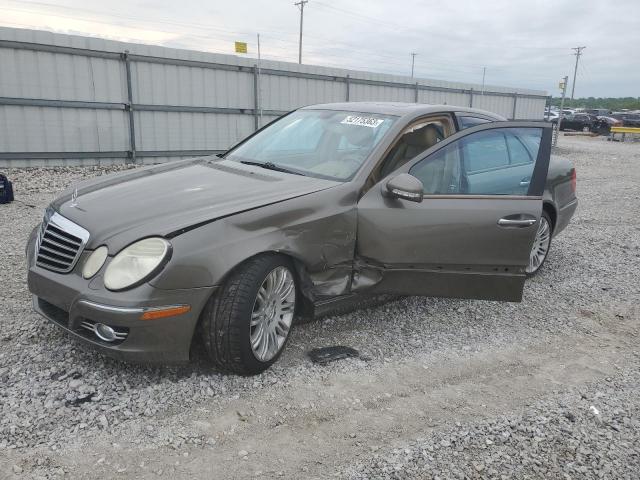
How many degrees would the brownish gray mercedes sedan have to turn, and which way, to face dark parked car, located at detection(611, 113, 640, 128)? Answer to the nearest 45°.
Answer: approximately 180°

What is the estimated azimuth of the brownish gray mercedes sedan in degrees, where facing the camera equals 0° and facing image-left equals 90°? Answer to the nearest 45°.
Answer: approximately 45°

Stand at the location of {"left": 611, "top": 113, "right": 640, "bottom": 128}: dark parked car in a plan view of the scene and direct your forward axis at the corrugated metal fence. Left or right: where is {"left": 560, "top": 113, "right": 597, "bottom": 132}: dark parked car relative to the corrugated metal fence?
right

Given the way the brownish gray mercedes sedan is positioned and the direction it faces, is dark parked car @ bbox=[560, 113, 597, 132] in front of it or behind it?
behind

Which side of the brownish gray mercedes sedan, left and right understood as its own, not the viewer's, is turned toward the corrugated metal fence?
right

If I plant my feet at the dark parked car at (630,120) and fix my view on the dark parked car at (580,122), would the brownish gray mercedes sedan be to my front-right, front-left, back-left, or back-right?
front-left
